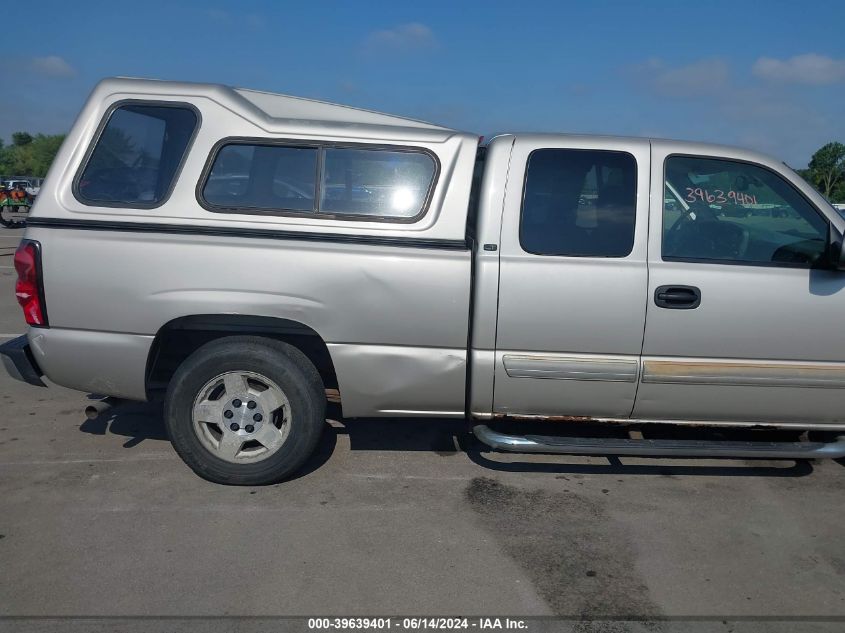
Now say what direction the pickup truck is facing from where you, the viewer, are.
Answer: facing to the right of the viewer

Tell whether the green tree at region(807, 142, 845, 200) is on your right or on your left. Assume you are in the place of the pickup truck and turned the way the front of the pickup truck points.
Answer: on your left
